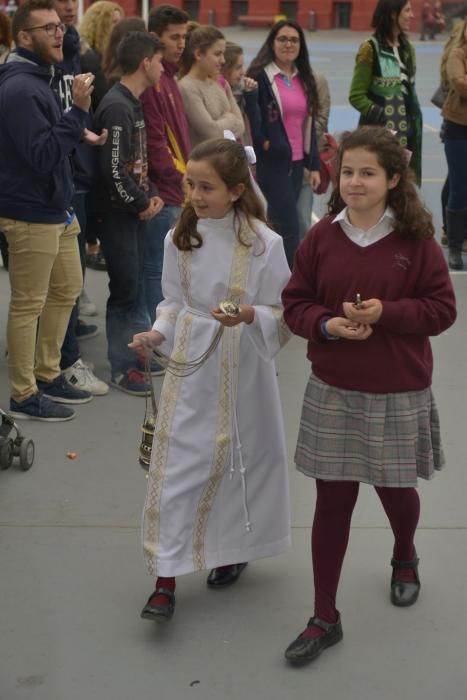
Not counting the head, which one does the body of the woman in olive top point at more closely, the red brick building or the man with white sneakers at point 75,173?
the man with white sneakers

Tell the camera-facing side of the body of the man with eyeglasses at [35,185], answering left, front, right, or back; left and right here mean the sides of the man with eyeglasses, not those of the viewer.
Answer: right

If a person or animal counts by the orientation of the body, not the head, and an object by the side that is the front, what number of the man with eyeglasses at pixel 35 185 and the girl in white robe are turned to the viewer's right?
1

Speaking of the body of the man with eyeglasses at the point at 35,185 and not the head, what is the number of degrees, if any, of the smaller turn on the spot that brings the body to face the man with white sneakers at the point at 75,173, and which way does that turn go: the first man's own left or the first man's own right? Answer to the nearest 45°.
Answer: approximately 90° to the first man's own left

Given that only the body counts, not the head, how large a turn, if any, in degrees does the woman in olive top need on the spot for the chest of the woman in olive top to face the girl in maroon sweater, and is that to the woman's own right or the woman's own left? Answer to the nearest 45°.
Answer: approximately 45° to the woman's own right

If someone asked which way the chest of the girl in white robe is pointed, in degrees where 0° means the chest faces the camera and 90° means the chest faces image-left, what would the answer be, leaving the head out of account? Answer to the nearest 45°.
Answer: approximately 45°

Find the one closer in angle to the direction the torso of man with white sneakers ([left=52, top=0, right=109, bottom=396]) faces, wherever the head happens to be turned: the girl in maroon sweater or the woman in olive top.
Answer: the girl in maroon sweater

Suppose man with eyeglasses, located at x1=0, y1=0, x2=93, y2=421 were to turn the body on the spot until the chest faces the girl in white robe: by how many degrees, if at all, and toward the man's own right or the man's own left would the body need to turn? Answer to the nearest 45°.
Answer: approximately 90° to the man's own right
